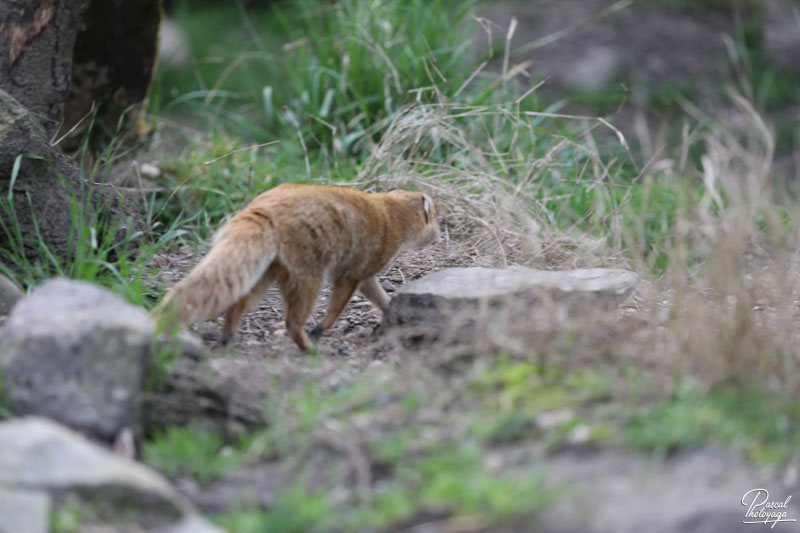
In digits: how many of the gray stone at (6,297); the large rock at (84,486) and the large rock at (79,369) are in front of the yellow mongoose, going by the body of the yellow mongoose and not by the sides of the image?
0

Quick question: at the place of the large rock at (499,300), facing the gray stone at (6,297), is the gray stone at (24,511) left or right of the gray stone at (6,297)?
left

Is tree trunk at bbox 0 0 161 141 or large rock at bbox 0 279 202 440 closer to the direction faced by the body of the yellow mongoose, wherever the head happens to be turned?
the tree trunk

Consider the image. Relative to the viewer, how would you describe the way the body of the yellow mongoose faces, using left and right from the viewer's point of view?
facing away from the viewer and to the right of the viewer

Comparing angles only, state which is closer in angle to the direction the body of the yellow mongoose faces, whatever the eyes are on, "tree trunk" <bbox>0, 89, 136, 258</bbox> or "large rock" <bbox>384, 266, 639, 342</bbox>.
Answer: the large rock

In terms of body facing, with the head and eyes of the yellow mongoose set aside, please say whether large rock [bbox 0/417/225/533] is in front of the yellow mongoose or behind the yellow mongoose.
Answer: behind

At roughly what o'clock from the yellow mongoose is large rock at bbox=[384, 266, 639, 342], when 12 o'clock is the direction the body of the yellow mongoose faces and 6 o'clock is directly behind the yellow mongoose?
The large rock is roughly at 2 o'clock from the yellow mongoose.

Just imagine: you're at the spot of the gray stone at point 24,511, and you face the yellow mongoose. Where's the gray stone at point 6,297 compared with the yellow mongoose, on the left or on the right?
left

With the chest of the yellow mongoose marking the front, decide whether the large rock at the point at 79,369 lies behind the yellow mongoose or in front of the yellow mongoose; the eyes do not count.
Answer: behind

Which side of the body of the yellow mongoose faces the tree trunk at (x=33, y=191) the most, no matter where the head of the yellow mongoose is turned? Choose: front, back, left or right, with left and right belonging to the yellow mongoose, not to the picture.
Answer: left
